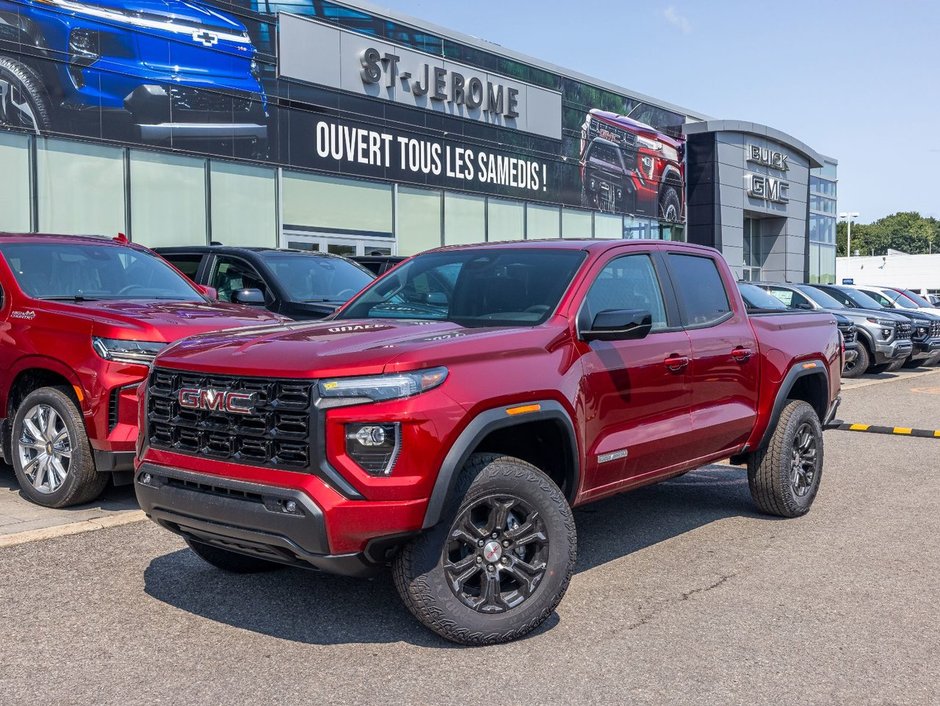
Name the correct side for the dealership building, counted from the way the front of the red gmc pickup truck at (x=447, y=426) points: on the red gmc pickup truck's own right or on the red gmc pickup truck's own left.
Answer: on the red gmc pickup truck's own right

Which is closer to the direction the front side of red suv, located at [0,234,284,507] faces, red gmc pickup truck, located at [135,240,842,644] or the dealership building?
the red gmc pickup truck

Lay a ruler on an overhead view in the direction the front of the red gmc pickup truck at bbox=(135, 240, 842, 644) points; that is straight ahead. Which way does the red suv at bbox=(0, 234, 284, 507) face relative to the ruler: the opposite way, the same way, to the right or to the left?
to the left

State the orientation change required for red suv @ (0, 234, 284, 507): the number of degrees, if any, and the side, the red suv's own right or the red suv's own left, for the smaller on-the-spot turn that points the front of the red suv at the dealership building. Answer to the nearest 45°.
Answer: approximately 135° to the red suv's own left

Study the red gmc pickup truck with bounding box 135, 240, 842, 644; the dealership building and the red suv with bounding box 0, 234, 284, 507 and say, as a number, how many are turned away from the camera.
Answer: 0

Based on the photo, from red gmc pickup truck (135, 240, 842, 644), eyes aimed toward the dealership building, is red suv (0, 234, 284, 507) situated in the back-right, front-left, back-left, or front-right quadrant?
front-left

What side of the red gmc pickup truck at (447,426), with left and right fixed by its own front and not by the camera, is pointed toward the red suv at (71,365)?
right

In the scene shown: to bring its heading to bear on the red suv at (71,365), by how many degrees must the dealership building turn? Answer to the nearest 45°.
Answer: approximately 45° to its right

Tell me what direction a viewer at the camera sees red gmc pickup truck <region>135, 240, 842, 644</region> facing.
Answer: facing the viewer and to the left of the viewer

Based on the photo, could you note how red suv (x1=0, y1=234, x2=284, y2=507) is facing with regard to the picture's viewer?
facing the viewer and to the right of the viewer

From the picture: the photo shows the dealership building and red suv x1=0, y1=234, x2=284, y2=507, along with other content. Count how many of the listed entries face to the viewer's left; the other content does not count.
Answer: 0
